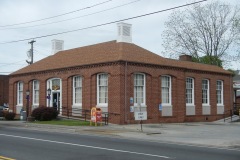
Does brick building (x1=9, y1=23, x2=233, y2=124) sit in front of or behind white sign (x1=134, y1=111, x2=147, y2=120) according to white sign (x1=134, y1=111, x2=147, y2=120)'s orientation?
behind

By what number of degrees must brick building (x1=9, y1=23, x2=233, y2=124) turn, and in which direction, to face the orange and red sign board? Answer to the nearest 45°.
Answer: approximately 45° to its left

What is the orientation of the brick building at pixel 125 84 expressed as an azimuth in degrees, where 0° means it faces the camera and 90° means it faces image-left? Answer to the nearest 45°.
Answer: approximately 45°

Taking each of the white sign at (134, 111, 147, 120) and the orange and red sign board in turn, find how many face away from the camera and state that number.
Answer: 0

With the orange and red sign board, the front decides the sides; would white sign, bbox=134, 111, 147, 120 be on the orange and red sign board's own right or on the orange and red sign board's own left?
on the orange and red sign board's own left

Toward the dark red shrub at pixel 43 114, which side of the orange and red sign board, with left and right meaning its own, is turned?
right

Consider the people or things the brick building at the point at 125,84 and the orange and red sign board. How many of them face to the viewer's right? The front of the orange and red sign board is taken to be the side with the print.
0

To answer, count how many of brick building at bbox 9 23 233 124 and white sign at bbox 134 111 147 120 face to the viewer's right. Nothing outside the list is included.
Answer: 0

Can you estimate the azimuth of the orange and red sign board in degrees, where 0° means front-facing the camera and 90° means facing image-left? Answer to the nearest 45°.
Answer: approximately 45°
